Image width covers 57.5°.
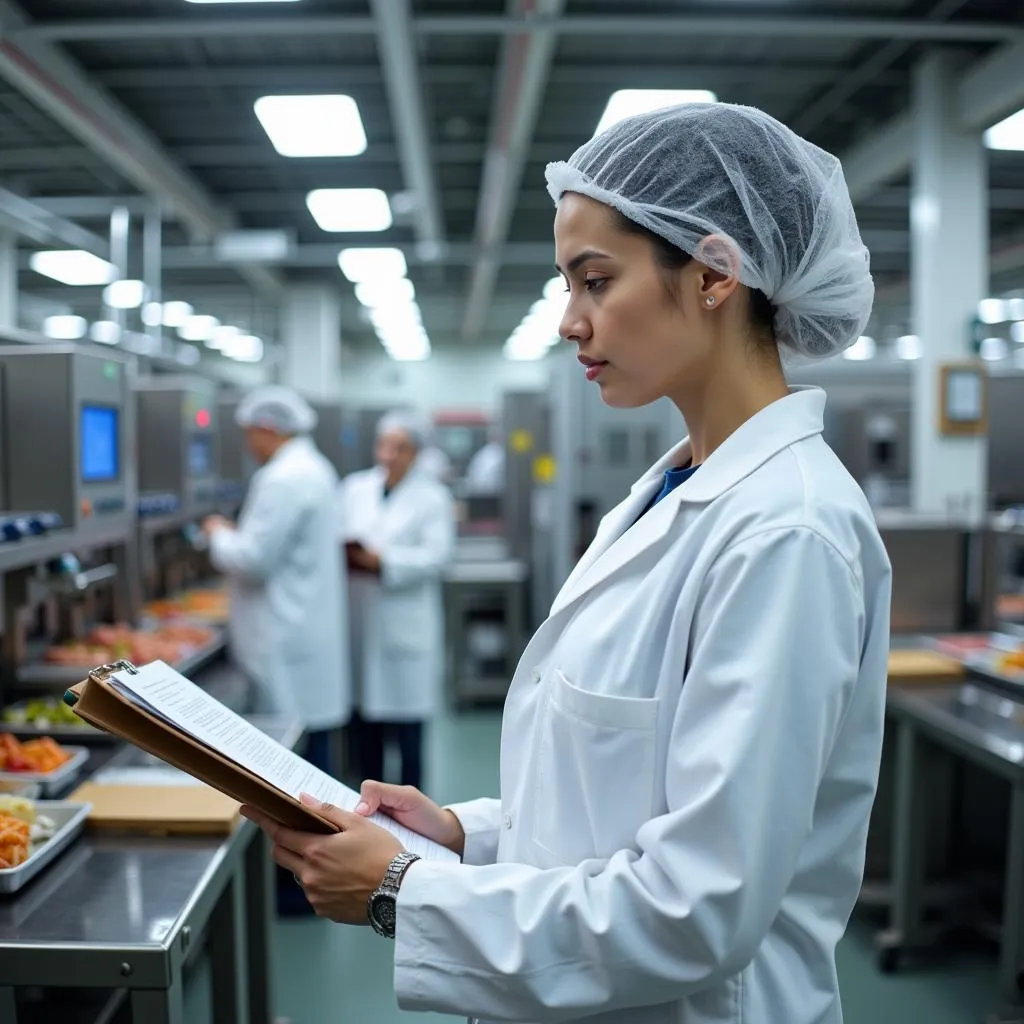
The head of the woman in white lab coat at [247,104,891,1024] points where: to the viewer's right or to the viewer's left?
to the viewer's left

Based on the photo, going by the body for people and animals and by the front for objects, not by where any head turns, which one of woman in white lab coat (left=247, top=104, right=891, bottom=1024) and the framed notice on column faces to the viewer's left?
the woman in white lab coat

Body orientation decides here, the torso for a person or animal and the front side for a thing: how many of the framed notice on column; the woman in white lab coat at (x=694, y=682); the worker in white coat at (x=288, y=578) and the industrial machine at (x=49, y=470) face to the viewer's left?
2

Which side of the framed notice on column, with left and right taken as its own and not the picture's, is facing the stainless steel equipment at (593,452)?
right

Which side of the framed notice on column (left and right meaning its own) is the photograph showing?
front

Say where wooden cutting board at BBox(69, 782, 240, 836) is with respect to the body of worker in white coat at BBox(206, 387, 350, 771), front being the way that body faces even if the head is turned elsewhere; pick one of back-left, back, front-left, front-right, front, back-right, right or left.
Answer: left

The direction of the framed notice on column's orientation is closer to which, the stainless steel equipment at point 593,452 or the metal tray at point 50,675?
the metal tray

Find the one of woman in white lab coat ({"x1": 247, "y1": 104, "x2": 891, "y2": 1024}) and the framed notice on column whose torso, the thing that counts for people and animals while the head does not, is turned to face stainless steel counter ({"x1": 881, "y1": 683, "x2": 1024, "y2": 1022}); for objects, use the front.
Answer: the framed notice on column

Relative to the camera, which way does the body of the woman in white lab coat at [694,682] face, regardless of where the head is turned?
to the viewer's left

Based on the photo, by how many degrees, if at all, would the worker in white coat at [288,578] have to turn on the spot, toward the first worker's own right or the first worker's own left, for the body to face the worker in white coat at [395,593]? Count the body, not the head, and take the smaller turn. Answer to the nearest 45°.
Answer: approximately 135° to the first worker's own right

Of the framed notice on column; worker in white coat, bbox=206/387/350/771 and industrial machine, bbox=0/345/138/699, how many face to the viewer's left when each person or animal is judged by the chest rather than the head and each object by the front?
1

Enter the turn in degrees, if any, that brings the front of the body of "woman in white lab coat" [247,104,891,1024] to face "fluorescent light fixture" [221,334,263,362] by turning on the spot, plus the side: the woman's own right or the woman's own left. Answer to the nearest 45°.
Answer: approximately 90° to the woman's own right

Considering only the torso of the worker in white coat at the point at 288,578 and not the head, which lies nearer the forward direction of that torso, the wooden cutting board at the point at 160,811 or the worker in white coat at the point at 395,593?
the wooden cutting board

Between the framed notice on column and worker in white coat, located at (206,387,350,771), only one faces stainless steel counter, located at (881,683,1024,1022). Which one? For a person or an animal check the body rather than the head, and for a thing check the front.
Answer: the framed notice on column

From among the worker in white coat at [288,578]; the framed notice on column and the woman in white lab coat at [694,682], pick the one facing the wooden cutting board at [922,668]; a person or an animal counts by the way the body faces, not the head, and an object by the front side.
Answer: the framed notice on column

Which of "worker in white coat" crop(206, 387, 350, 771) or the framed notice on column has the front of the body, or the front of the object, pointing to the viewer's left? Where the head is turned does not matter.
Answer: the worker in white coat

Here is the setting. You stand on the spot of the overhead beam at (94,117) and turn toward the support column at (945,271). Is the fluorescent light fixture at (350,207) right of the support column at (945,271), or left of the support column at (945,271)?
left

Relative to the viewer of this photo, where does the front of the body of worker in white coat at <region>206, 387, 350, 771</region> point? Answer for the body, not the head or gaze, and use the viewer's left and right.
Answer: facing to the left of the viewer
